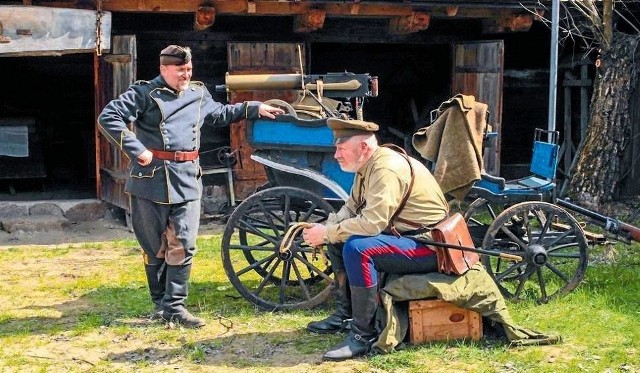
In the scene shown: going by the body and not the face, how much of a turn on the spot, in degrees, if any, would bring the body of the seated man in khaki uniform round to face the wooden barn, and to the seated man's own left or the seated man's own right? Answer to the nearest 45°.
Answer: approximately 90° to the seated man's own right

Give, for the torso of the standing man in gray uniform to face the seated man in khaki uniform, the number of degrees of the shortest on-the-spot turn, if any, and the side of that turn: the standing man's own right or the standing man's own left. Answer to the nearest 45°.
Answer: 0° — they already face them

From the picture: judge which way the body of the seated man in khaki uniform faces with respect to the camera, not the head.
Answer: to the viewer's left

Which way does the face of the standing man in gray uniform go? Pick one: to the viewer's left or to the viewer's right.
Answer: to the viewer's right

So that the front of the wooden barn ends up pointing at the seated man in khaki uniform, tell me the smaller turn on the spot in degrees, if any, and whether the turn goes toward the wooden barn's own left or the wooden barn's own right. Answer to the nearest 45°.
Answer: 0° — it already faces them

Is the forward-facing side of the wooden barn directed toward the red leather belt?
yes

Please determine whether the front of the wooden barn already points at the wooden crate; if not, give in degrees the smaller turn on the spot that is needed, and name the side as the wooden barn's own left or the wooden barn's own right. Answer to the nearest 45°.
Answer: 0° — it already faces it

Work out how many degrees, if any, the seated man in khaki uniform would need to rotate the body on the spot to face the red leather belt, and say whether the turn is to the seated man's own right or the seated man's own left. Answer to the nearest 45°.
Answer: approximately 45° to the seated man's own right

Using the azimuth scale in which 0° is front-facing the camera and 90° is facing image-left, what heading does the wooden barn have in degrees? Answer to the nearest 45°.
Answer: approximately 0°
